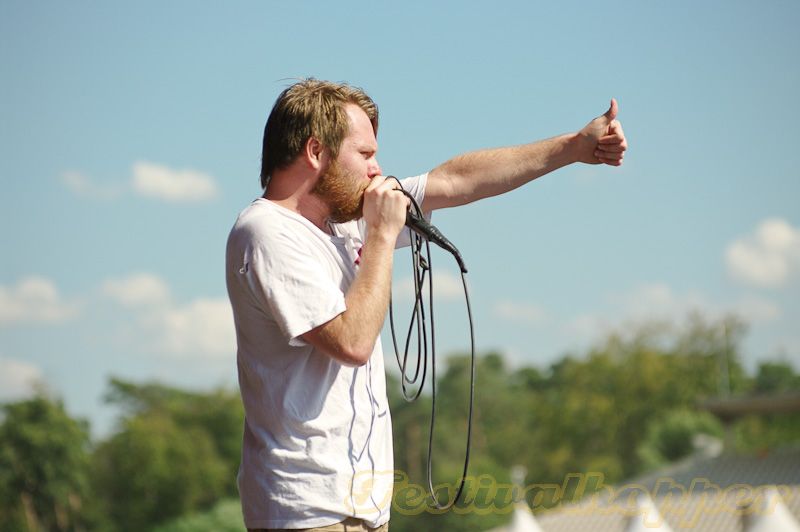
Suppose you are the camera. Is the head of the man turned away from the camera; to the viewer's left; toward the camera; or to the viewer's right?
to the viewer's right

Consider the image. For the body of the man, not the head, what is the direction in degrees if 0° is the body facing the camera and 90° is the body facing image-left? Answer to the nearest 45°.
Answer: approximately 270°
